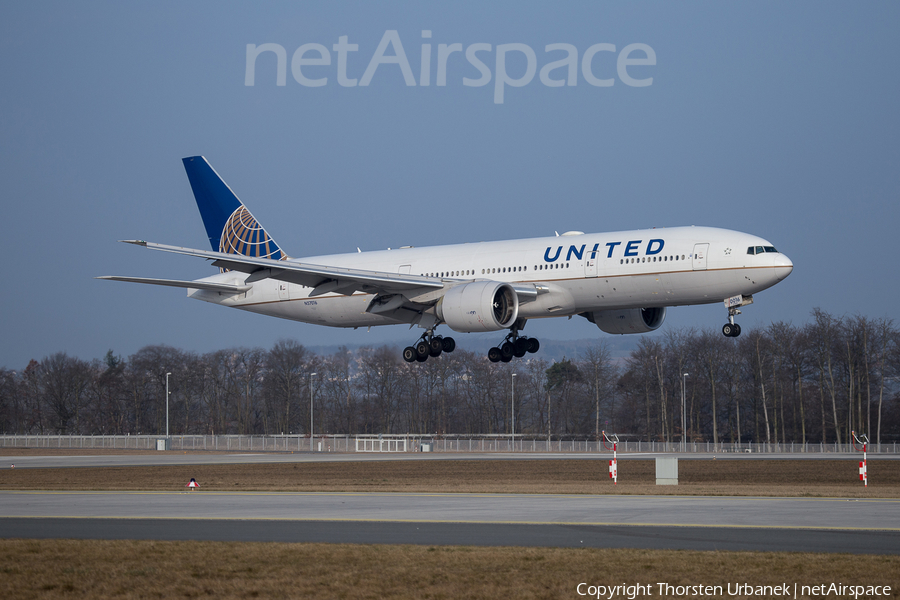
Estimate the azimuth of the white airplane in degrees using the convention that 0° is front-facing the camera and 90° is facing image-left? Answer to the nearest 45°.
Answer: approximately 315°
